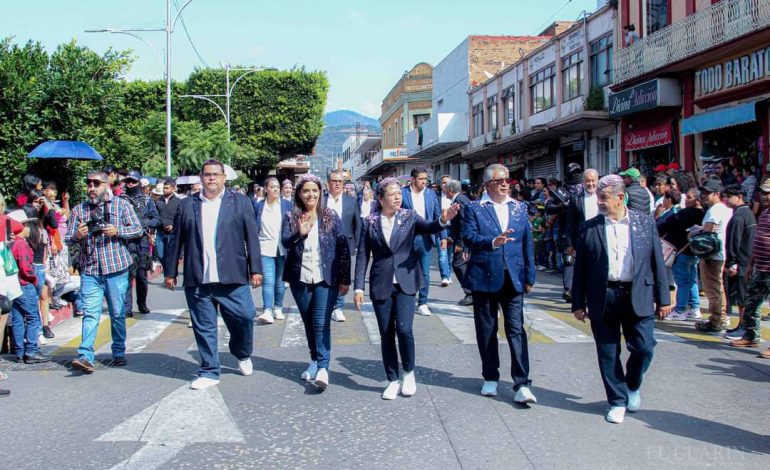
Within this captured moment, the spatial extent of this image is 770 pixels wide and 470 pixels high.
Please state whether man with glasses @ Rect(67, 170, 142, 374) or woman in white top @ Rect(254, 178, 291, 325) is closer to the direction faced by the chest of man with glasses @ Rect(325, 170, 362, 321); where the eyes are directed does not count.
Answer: the man with glasses

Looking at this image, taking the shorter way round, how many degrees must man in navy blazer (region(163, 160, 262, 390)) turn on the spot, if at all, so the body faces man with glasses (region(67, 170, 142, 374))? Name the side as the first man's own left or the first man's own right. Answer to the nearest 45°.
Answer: approximately 135° to the first man's own right

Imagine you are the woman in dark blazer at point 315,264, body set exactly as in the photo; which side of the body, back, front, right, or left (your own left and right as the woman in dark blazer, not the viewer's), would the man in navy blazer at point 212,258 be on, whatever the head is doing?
right

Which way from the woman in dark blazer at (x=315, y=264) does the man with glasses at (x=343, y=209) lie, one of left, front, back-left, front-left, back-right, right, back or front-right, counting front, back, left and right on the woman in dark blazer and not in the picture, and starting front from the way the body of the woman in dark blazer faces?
back

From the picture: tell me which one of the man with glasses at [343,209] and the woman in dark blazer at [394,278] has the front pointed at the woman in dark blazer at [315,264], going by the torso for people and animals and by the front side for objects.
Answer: the man with glasses
